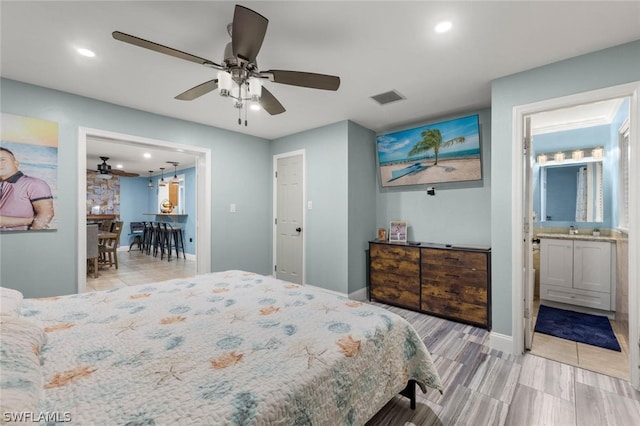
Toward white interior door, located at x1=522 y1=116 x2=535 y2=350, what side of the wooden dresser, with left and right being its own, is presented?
left

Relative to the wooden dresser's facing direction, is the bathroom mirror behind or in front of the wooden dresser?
behind

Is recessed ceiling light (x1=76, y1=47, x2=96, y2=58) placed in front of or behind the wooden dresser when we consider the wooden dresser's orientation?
in front

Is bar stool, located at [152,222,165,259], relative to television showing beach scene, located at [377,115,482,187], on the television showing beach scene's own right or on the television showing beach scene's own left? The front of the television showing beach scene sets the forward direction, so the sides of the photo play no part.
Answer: on the television showing beach scene's own right

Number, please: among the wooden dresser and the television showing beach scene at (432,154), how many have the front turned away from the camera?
0

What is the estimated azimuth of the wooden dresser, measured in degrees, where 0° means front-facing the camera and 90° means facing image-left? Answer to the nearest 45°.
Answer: approximately 45°

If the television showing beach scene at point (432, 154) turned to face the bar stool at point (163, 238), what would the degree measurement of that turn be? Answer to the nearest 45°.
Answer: approximately 45° to its right

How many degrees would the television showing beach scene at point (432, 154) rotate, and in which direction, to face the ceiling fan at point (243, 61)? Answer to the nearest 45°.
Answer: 0° — it already faces it

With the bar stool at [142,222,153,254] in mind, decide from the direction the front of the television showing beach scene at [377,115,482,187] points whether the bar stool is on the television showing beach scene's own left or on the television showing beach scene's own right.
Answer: on the television showing beach scene's own right

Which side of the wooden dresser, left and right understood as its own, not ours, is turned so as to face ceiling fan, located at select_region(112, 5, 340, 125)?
front

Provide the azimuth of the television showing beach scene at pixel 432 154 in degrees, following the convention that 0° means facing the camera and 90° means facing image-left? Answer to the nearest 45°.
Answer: approximately 45°
